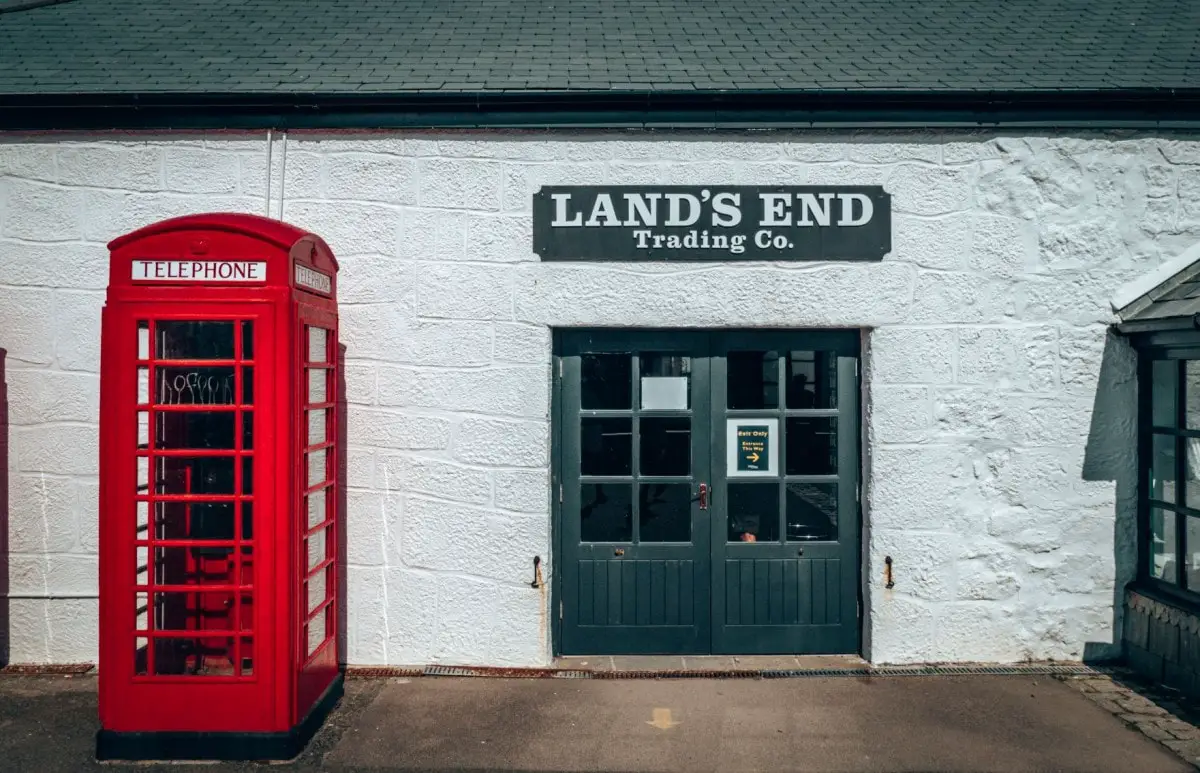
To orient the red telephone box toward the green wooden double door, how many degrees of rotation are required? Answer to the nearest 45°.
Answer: approximately 90° to its left

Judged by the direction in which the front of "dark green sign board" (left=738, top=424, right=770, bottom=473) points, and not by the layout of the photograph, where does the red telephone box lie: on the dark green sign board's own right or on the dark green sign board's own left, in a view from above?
on the dark green sign board's own right

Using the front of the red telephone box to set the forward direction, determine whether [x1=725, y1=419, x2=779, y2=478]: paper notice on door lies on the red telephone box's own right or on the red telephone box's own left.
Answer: on the red telephone box's own left

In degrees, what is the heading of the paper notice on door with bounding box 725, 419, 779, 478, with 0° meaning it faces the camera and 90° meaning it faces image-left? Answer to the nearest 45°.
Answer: approximately 0°

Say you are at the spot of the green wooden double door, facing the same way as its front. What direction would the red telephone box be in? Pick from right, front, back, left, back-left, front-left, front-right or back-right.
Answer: front-right

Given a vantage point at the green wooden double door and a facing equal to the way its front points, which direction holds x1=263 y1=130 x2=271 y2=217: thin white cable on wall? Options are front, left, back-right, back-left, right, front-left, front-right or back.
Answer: right

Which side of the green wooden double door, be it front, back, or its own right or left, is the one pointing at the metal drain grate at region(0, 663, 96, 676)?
right

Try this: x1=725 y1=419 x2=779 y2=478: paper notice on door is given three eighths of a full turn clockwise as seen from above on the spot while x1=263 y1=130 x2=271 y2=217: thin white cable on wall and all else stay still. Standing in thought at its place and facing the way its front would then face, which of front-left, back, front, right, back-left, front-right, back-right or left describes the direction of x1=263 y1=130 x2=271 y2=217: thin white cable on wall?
front-left

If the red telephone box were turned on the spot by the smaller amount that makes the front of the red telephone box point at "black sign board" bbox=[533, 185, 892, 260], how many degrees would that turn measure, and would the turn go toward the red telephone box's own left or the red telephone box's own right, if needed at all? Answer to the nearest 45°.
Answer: approximately 90° to the red telephone box's own left

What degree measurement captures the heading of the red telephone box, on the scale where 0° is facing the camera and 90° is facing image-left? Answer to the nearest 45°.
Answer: approximately 0°
